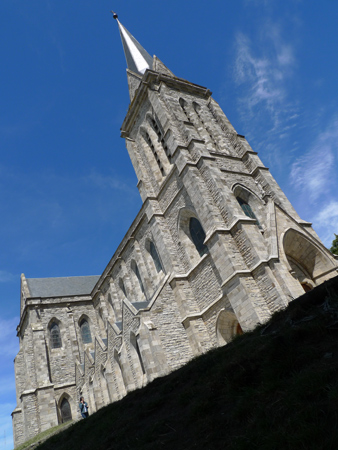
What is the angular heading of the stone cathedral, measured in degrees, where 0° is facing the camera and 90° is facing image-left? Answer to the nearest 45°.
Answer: approximately 315°
